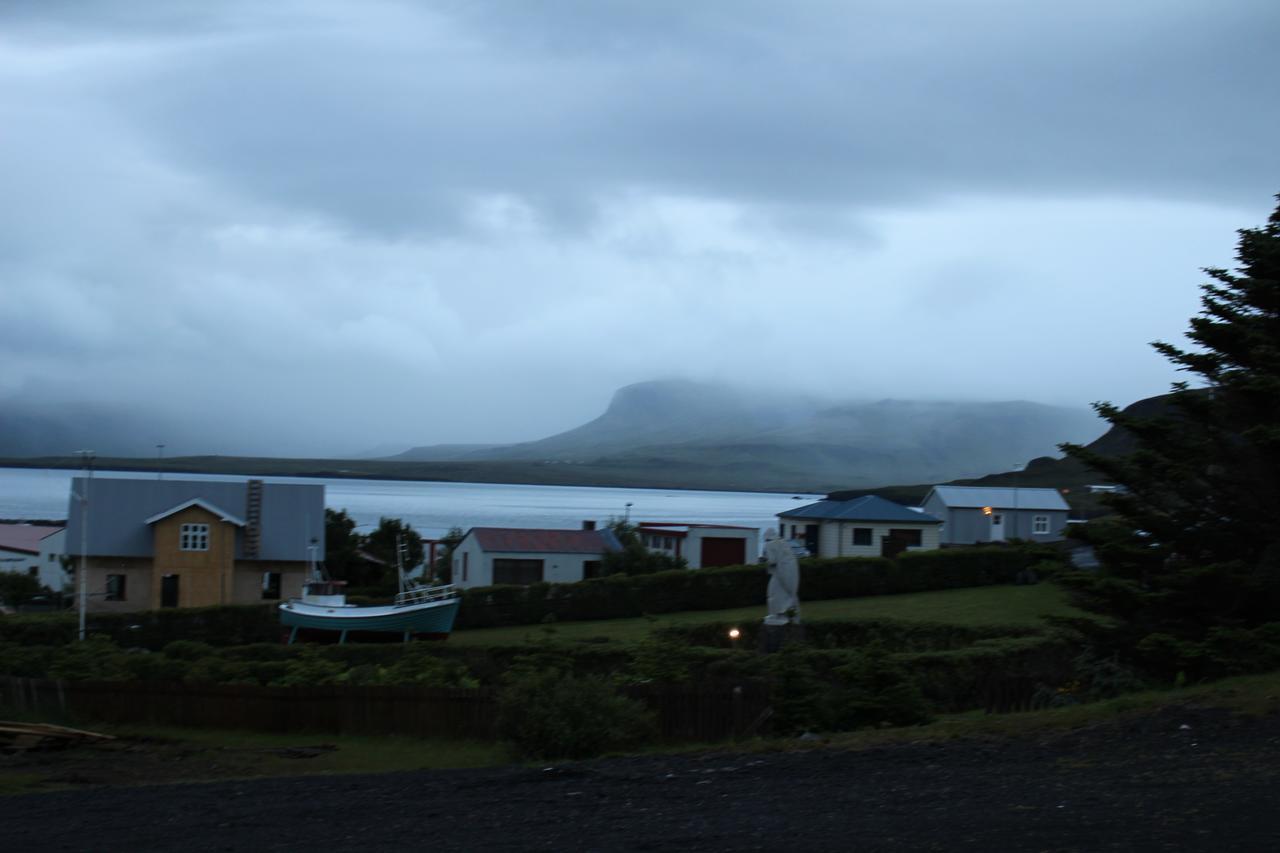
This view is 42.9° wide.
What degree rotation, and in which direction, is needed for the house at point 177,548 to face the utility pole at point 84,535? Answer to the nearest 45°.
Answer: approximately 45° to its right

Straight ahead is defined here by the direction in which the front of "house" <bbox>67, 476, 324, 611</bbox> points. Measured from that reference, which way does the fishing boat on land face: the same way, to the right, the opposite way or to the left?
to the left

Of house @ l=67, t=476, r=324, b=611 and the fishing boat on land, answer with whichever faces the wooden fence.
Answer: the house

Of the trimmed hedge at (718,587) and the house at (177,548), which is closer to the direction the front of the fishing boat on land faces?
the trimmed hedge

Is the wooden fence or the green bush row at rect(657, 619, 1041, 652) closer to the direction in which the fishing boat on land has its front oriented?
the green bush row

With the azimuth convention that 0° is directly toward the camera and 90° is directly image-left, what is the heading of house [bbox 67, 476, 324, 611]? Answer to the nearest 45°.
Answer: approximately 0°

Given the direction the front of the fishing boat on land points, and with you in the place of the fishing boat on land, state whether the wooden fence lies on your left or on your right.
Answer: on your right

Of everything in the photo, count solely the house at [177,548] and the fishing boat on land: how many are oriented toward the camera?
1

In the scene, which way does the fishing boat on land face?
to the viewer's right

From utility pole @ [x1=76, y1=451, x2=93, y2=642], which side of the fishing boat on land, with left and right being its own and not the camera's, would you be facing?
back

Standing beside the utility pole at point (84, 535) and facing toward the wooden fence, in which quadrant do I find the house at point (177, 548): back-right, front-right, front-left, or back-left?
back-left

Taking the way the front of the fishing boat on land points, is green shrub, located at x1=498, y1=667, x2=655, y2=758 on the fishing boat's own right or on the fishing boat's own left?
on the fishing boat's own right
